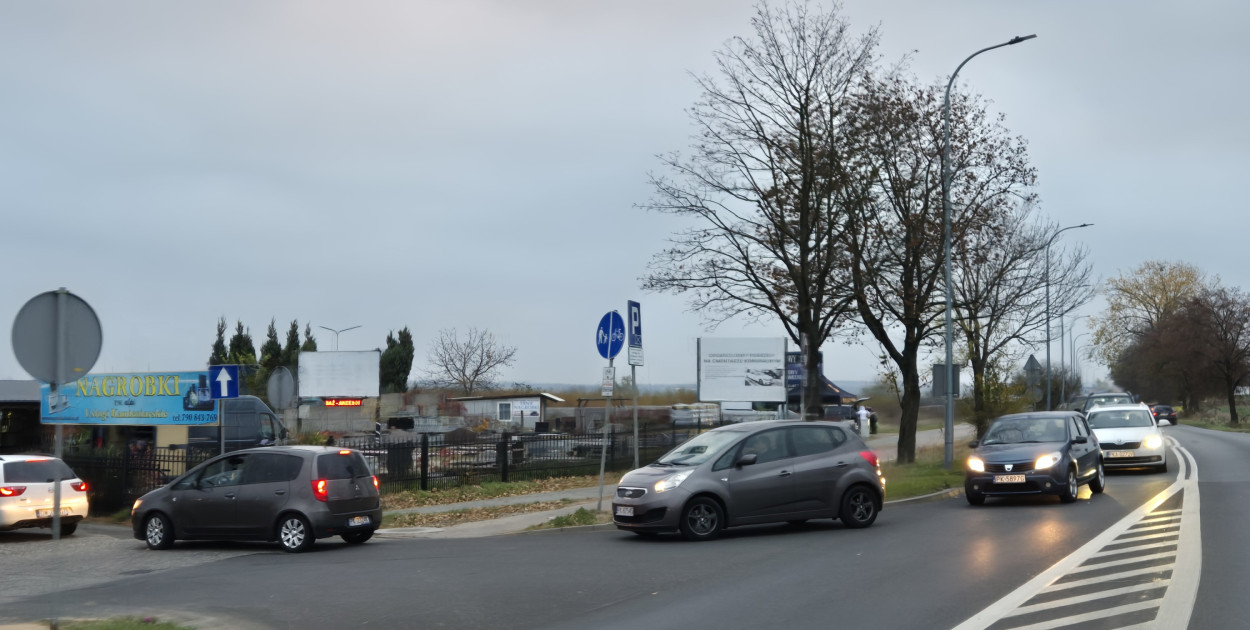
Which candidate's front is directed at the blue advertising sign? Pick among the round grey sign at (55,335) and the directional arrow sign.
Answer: the round grey sign

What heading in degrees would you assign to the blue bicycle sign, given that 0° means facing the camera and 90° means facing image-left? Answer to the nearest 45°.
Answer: approximately 45°

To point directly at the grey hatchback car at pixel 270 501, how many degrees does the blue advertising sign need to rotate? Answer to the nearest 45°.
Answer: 0° — it already faces it

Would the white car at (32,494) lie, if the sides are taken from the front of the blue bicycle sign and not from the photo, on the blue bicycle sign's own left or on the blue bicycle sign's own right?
on the blue bicycle sign's own right

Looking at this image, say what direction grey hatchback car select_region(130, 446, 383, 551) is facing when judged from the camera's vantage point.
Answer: facing away from the viewer and to the left of the viewer

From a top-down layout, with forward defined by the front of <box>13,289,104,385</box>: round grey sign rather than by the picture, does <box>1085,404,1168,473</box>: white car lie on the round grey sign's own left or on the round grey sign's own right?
on the round grey sign's own right

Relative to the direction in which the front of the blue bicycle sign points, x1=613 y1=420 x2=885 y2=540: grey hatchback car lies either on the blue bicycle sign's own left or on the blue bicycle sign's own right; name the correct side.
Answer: on the blue bicycle sign's own left

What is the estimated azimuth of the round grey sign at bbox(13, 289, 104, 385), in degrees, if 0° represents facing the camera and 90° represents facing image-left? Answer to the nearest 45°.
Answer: approximately 180°

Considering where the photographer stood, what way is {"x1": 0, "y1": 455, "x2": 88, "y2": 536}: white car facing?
facing away from the viewer and to the left of the viewer

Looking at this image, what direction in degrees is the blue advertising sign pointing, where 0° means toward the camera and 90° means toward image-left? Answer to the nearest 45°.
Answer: approximately 0°

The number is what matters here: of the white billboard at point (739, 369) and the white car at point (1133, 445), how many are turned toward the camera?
2
